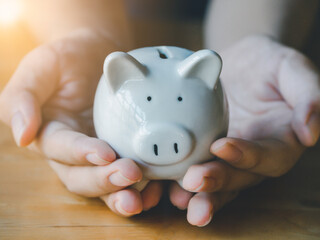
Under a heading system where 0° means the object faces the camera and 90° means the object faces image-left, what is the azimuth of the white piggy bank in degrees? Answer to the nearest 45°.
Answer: approximately 0°
